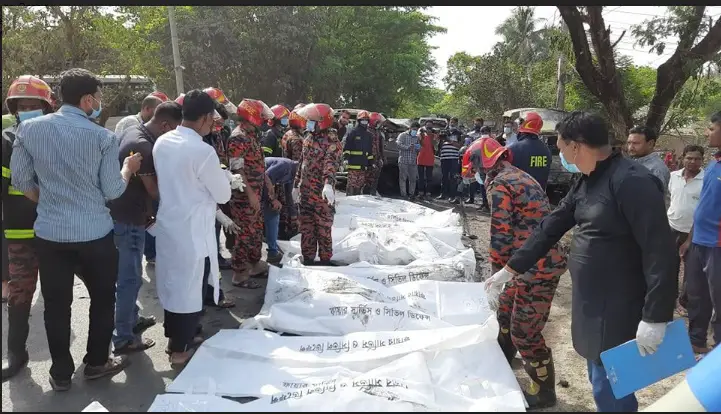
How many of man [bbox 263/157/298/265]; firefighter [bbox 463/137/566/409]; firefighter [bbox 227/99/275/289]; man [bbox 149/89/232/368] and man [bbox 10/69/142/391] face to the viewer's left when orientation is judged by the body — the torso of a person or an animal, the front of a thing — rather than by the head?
1

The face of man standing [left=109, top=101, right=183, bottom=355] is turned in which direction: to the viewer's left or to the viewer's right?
to the viewer's right

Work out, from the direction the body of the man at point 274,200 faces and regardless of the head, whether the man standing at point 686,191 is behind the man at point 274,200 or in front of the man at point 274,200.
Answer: in front

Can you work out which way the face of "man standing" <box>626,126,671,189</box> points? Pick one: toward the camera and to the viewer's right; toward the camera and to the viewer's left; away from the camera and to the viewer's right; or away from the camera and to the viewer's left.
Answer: toward the camera and to the viewer's left

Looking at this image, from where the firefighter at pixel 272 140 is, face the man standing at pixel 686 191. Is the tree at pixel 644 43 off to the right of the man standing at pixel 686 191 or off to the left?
left

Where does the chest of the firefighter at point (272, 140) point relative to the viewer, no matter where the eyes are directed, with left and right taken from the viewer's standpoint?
facing the viewer and to the right of the viewer

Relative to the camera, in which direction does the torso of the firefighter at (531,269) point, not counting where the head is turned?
to the viewer's left

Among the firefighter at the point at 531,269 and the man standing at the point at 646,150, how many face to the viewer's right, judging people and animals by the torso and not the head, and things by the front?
0

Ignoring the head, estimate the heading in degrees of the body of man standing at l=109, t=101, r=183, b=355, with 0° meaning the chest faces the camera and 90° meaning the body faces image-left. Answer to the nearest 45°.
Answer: approximately 270°

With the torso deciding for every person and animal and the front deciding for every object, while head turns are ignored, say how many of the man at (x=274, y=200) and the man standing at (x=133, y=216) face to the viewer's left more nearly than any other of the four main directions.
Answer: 0

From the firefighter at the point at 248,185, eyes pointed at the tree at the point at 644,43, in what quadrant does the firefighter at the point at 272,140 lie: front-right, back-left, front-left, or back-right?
front-left

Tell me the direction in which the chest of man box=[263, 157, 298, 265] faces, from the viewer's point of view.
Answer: to the viewer's right
